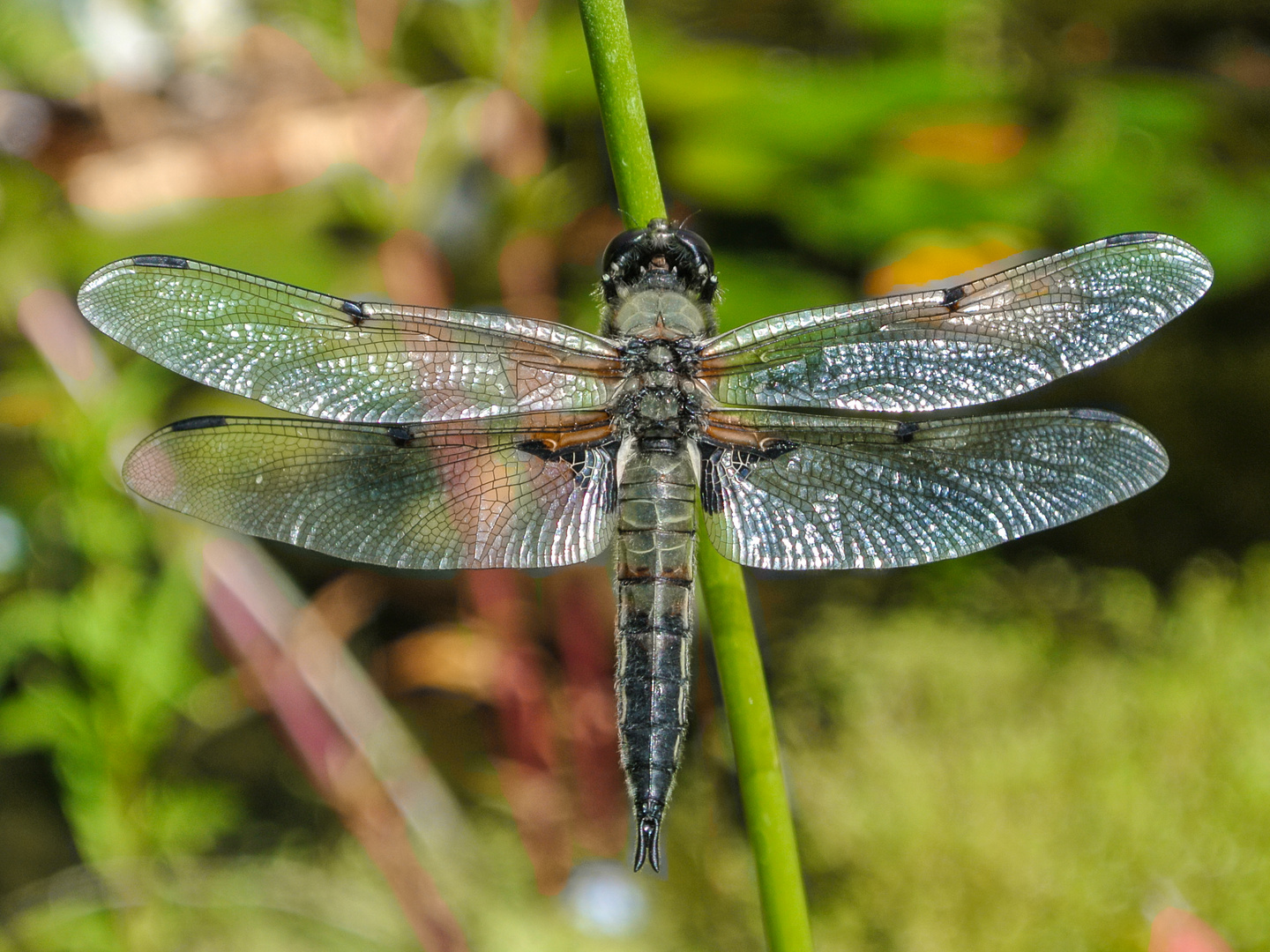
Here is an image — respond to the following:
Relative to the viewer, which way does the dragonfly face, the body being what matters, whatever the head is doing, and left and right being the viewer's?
facing away from the viewer
